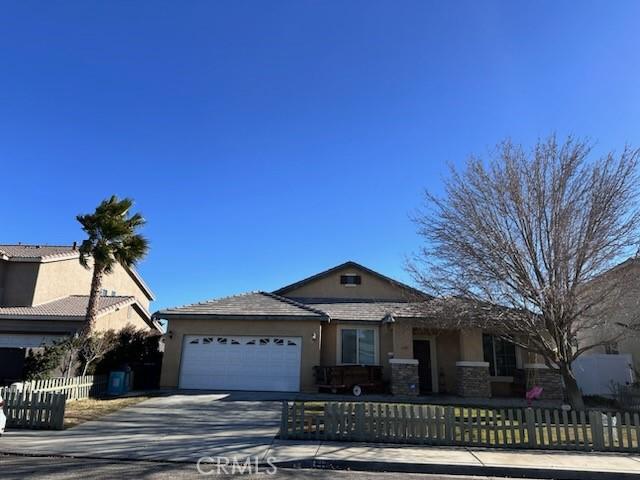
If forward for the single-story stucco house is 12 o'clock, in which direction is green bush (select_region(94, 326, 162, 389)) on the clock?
The green bush is roughly at 3 o'clock from the single-story stucco house.

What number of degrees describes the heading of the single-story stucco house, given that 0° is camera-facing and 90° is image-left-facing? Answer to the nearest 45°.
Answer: approximately 0°

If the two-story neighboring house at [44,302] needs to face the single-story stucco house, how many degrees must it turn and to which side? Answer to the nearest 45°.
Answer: approximately 90° to its left

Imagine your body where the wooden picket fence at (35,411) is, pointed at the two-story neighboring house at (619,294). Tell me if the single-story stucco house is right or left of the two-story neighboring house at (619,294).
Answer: left

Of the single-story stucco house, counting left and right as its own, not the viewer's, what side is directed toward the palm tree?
right

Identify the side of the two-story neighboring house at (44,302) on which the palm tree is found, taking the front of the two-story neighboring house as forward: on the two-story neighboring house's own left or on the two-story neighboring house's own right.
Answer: on the two-story neighboring house's own left

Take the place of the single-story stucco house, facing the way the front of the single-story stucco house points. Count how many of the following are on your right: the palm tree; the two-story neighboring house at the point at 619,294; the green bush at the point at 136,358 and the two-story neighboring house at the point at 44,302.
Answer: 3

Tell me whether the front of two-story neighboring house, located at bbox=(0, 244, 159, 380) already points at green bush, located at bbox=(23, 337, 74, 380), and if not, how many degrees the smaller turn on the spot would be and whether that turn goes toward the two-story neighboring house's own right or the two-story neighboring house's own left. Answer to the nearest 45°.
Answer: approximately 45° to the two-story neighboring house's own left

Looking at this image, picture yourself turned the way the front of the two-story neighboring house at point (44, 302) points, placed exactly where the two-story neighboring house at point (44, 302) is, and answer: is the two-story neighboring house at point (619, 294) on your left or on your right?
on your left

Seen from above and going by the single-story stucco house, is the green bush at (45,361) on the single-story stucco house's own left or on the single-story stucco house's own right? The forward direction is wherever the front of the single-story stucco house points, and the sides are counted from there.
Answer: on the single-story stucco house's own right
